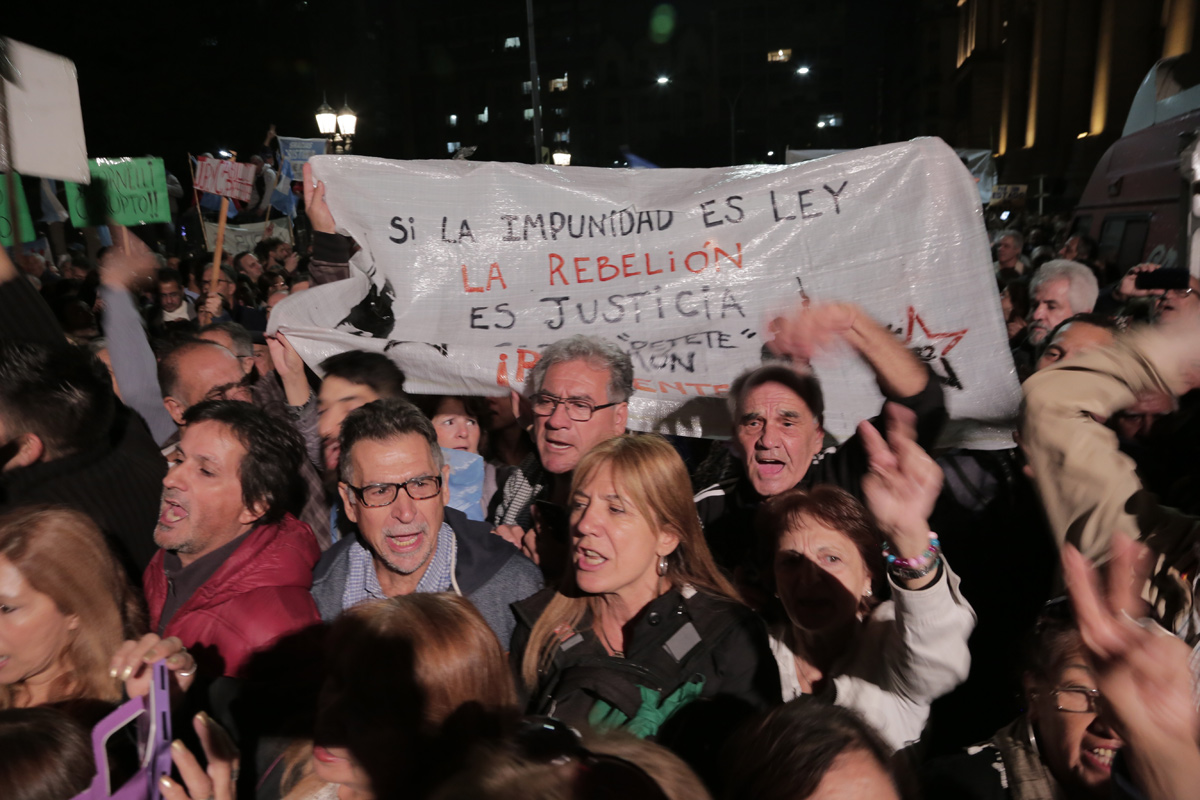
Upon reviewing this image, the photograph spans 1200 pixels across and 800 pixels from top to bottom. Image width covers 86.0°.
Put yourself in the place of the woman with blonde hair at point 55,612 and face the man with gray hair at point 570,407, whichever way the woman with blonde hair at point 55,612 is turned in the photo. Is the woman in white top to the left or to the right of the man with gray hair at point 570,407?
right

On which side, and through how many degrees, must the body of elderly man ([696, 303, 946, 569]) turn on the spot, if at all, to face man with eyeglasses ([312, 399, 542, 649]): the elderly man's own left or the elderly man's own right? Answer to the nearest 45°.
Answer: approximately 45° to the elderly man's own right

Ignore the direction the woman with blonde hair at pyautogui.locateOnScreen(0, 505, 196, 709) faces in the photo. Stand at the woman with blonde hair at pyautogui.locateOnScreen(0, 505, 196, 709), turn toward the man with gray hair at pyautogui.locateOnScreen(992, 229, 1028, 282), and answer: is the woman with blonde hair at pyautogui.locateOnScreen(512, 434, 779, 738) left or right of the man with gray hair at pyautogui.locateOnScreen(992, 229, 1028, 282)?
right

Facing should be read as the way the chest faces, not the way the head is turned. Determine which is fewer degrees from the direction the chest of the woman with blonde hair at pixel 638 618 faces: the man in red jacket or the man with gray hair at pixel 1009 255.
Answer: the man in red jacket

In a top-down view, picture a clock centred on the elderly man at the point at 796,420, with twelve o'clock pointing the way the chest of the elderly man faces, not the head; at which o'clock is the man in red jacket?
The man in red jacket is roughly at 2 o'clock from the elderly man.

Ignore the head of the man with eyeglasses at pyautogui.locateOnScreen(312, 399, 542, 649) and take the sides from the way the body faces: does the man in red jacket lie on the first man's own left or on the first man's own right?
on the first man's own right

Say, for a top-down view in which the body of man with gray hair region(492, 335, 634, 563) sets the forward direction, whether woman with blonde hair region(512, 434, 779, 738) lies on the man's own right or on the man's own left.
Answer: on the man's own left

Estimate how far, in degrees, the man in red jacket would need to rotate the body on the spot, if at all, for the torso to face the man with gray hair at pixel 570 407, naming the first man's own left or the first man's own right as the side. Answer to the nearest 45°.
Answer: approximately 135° to the first man's own left

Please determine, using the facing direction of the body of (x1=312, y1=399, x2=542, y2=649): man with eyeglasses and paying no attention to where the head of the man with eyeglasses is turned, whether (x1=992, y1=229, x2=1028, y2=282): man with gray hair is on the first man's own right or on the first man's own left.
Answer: on the first man's own left

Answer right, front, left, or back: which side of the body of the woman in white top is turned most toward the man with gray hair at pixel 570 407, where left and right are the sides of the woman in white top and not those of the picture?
right

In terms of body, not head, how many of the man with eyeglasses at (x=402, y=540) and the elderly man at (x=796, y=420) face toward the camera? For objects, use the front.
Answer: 2
